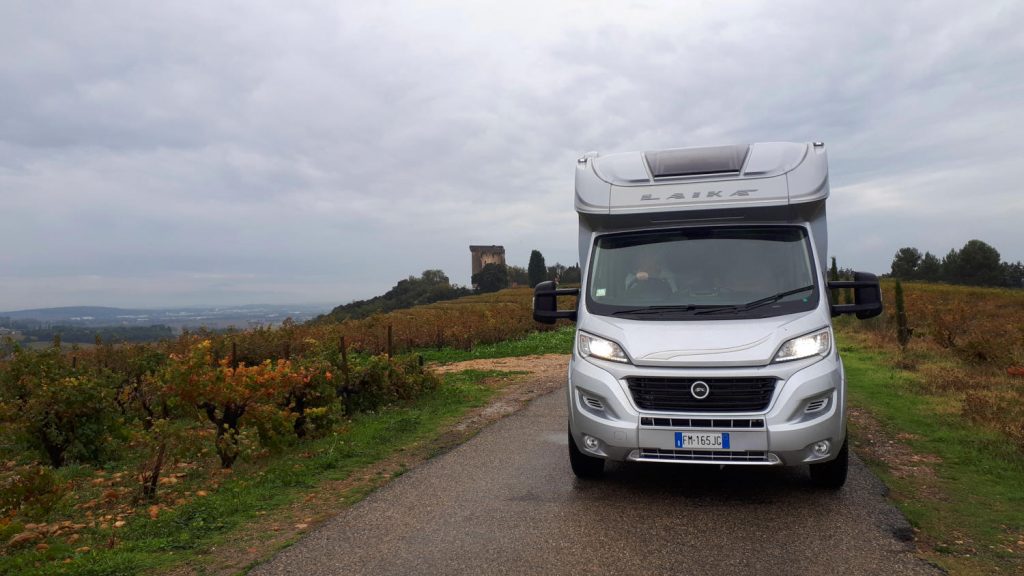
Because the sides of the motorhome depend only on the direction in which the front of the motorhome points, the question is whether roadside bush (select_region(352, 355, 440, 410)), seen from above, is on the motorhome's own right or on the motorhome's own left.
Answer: on the motorhome's own right

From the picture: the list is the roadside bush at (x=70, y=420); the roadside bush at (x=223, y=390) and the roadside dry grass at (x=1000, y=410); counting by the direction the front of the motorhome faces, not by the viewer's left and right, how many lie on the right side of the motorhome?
2

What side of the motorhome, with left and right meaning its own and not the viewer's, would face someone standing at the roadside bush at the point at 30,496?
right

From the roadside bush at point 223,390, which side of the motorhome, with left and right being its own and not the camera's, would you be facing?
right

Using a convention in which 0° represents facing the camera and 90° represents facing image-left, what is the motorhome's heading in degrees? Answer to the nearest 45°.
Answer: approximately 0°

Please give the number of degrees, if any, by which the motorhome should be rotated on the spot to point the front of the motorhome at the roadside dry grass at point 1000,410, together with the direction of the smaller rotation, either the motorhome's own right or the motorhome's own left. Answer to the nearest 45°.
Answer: approximately 135° to the motorhome's own left
